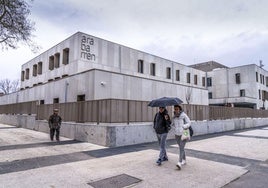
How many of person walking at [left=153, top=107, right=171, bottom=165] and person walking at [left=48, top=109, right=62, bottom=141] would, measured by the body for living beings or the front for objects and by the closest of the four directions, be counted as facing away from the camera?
0

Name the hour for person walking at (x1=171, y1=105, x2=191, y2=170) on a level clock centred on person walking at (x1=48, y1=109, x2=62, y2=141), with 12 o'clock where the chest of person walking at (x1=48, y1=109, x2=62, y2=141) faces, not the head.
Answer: person walking at (x1=171, y1=105, x2=191, y2=170) is roughly at 11 o'clock from person walking at (x1=48, y1=109, x2=62, y2=141).

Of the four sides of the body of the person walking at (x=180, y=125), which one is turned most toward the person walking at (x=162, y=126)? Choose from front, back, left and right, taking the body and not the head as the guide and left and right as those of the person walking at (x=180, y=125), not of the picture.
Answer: right

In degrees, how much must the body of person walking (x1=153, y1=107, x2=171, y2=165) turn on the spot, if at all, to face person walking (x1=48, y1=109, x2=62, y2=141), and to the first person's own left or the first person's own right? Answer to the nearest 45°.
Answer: approximately 90° to the first person's own right

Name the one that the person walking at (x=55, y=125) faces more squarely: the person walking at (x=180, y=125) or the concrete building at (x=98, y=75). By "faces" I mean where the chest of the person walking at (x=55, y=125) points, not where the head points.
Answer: the person walking

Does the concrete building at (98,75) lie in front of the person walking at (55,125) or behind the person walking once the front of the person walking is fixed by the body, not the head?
behind

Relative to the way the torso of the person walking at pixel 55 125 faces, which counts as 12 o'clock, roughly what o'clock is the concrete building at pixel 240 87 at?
The concrete building is roughly at 8 o'clock from the person walking.

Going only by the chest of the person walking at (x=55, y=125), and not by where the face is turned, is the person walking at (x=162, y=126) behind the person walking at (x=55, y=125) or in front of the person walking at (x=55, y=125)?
in front

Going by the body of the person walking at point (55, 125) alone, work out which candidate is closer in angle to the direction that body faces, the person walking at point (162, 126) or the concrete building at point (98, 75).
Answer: the person walking

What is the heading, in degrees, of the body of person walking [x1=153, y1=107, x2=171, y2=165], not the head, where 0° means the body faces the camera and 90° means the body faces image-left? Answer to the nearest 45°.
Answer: approximately 45°
